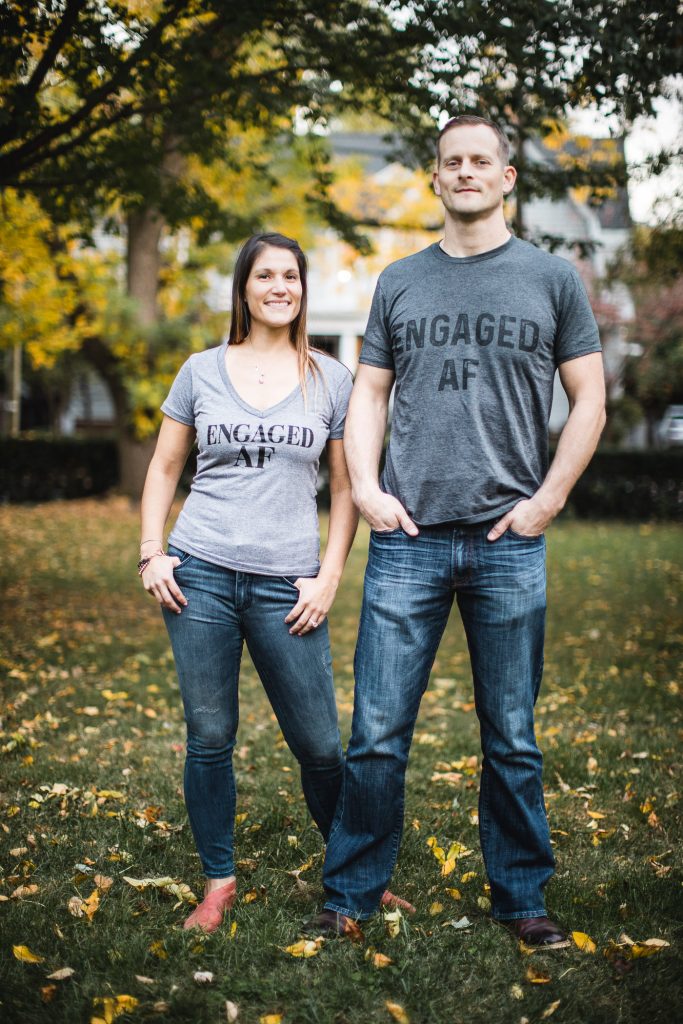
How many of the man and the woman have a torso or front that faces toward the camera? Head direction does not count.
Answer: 2

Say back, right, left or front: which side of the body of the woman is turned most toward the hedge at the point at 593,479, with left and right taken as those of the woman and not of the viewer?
back

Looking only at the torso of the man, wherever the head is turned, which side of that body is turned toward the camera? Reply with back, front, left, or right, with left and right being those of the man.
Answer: front

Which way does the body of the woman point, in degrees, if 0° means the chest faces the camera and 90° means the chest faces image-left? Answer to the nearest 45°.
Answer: approximately 0°
